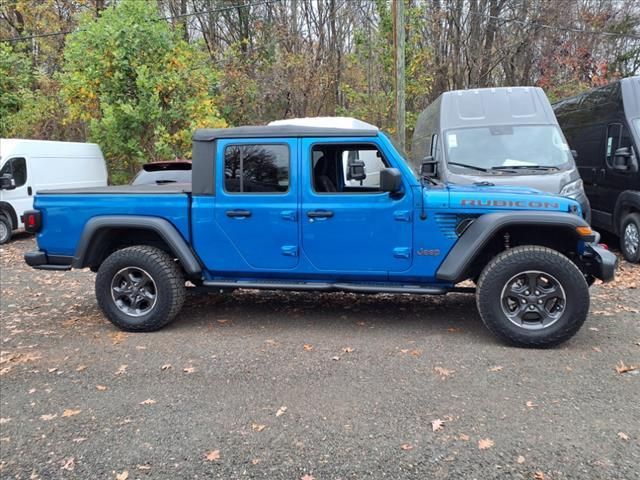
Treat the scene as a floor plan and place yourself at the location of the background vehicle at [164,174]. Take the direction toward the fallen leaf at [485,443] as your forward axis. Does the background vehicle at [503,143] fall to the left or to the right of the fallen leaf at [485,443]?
left

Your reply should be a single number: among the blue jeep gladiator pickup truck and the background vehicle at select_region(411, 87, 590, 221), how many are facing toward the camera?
1

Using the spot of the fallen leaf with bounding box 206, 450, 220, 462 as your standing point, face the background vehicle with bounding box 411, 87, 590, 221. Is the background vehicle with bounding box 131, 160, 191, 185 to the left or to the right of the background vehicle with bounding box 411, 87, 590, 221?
left

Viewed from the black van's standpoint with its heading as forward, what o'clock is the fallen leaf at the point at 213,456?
The fallen leaf is roughly at 2 o'clock from the black van.

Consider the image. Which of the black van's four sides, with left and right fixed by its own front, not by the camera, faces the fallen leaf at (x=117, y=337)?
right

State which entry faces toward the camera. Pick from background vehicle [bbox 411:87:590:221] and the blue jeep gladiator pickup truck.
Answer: the background vehicle

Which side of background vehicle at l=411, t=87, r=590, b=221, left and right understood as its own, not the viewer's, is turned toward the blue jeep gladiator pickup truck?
front

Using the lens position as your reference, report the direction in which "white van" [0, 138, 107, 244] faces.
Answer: facing the viewer and to the left of the viewer

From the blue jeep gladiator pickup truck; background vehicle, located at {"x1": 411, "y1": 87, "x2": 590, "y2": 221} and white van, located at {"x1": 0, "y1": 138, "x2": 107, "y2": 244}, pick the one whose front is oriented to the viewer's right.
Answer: the blue jeep gladiator pickup truck

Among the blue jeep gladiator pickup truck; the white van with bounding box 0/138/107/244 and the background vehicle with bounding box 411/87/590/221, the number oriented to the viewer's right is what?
1

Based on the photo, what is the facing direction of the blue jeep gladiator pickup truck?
to the viewer's right

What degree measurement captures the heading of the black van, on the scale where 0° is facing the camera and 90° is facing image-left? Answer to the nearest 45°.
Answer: approximately 315°

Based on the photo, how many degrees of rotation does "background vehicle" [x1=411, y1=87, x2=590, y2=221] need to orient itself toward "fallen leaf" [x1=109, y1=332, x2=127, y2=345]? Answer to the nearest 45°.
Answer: approximately 45° to its right

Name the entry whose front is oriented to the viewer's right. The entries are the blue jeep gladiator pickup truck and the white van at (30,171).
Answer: the blue jeep gladiator pickup truck

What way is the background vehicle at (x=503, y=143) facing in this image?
toward the camera

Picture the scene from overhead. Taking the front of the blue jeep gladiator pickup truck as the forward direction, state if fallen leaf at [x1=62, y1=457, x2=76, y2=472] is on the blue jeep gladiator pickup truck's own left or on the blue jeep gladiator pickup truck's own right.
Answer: on the blue jeep gladiator pickup truck's own right
